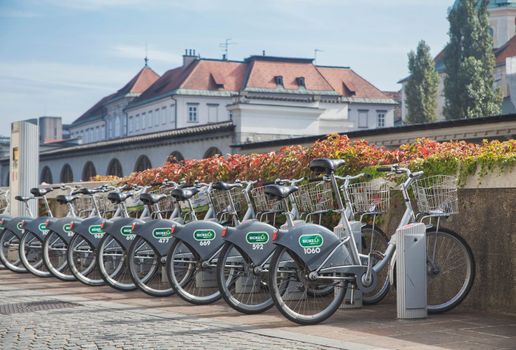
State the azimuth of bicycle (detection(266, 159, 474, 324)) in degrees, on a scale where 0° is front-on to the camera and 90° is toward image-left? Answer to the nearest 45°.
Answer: approximately 225°
